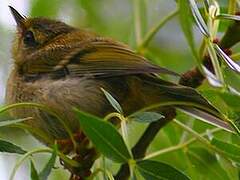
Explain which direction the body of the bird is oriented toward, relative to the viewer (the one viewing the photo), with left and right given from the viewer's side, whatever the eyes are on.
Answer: facing to the left of the viewer

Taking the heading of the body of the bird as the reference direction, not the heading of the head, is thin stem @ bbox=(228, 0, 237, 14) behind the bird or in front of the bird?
behind

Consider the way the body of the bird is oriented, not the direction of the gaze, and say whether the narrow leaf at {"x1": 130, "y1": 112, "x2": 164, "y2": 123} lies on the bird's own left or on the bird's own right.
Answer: on the bird's own left

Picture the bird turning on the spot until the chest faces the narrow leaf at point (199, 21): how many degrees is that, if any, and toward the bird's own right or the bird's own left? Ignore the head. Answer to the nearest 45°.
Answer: approximately 135° to the bird's own left

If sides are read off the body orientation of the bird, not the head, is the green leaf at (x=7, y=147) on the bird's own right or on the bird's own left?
on the bird's own left

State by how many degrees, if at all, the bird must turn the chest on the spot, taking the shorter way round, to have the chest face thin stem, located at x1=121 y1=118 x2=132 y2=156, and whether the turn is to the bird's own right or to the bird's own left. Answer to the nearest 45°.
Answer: approximately 90° to the bird's own left
